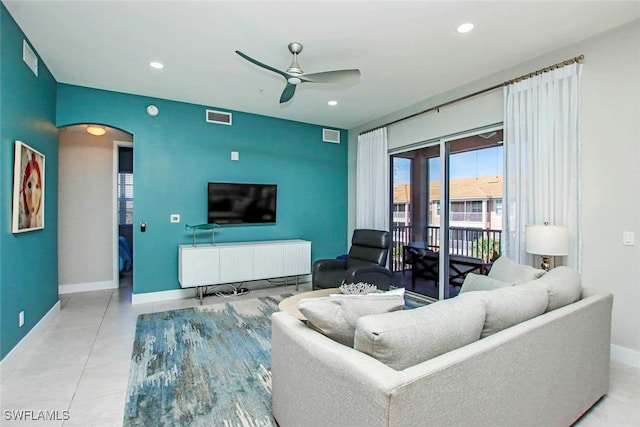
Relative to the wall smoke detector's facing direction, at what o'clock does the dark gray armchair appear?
The dark gray armchair is roughly at 10 o'clock from the wall smoke detector.

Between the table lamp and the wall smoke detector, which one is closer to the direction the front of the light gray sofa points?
the wall smoke detector
